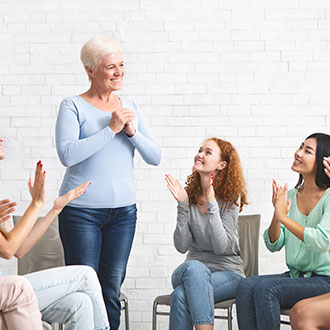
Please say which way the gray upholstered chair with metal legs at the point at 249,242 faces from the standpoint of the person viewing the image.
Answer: facing the viewer and to the left of the viewer

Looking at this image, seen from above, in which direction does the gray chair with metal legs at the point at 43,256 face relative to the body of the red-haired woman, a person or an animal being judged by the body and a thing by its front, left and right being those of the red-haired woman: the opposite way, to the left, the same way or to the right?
to the left

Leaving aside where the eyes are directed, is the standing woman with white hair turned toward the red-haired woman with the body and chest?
no

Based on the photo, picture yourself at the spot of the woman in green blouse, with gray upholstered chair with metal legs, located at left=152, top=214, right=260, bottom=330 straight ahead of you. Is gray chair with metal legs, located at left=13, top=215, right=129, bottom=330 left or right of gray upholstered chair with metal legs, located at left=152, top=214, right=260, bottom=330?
left

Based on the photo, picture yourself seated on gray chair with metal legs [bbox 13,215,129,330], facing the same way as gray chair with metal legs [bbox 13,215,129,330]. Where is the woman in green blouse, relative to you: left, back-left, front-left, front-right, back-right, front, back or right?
front

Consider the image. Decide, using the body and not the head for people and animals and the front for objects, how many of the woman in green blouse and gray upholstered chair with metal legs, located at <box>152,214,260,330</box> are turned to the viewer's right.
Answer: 0

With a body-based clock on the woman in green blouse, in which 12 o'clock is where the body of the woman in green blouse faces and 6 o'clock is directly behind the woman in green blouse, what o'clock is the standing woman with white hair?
The standing woman with white hair is roughly at 1 o'clock from the woman in green blouse.

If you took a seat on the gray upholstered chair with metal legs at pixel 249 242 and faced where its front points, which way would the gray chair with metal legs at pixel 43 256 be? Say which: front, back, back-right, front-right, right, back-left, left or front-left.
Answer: front-right

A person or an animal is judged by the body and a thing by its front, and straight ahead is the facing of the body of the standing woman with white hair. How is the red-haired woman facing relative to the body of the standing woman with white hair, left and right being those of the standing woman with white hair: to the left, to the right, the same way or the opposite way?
to the right

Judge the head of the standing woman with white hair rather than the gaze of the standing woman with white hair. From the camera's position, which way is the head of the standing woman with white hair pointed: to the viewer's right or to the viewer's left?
to the viewer's right

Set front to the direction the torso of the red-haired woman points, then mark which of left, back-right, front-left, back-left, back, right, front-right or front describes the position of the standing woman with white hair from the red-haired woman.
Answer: front

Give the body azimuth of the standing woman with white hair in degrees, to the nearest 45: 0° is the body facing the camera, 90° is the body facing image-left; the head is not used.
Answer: approximately 315°

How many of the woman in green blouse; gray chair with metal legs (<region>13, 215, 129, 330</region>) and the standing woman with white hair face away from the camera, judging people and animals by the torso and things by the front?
0

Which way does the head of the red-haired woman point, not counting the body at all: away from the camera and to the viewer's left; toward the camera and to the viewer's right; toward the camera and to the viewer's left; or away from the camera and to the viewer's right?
toward the camera and to the viewer's left

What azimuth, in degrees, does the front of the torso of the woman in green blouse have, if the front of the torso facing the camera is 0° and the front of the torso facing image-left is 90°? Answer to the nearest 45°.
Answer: approximately 45°

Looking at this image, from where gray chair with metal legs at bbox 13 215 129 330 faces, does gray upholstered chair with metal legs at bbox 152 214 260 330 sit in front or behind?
in front
